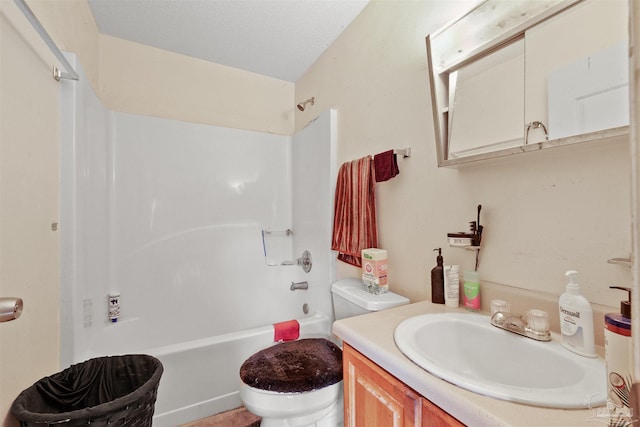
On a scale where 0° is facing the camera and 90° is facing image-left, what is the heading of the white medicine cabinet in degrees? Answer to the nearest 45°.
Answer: approximately 45°

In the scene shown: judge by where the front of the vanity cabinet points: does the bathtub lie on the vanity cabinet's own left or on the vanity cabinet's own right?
on the vanity cabinet's own right

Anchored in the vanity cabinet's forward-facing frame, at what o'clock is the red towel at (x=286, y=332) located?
The red towel is roughly at 3 o'clock from the vanity cabinet.

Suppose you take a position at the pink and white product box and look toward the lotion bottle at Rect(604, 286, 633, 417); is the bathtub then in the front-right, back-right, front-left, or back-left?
back-right

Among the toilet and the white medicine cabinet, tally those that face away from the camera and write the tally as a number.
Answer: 0

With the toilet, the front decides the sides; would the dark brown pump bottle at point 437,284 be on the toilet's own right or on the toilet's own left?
on the toilet's own left

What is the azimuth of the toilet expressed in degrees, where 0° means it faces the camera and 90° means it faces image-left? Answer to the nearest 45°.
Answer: approximately 45°

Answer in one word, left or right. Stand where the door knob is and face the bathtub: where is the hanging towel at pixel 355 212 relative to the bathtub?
right

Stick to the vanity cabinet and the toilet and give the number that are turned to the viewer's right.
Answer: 0
